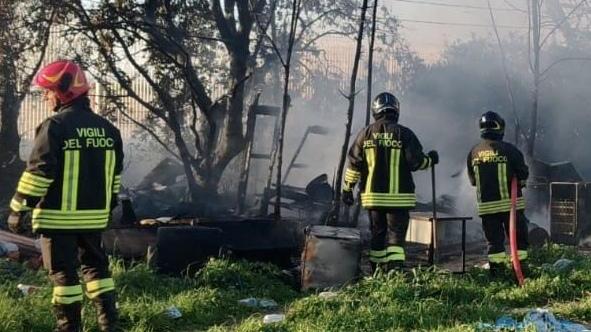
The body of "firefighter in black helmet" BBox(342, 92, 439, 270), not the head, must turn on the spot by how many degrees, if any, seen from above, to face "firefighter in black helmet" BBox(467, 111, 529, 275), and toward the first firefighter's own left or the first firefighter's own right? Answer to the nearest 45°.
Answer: approximately 45° to the first firefighter's own right

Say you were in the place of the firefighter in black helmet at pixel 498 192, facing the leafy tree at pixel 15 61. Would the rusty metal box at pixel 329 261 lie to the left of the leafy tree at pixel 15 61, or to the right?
left

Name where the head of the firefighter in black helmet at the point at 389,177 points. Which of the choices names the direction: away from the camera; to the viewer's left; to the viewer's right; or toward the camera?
away from the camera

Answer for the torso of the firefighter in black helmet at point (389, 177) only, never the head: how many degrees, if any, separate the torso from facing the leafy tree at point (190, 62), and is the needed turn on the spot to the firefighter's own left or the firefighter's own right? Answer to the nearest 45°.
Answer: approximately 45° to the firefighter's own left

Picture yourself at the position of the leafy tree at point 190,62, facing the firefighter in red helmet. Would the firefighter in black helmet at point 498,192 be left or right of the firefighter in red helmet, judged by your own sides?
left

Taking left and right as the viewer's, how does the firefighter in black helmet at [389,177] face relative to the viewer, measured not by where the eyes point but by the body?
facing away from the viewer

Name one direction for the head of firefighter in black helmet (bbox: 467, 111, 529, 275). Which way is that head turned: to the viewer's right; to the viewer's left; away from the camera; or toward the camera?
away from the camera

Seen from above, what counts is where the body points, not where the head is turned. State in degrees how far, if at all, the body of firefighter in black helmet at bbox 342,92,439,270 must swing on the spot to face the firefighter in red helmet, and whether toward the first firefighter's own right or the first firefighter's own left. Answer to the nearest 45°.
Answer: approximately 135° to the first firefighter's own left

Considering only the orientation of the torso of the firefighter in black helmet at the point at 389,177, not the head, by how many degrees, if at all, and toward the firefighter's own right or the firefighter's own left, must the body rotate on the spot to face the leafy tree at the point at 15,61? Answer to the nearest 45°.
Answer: approximately 45° to the firefighter's own left
